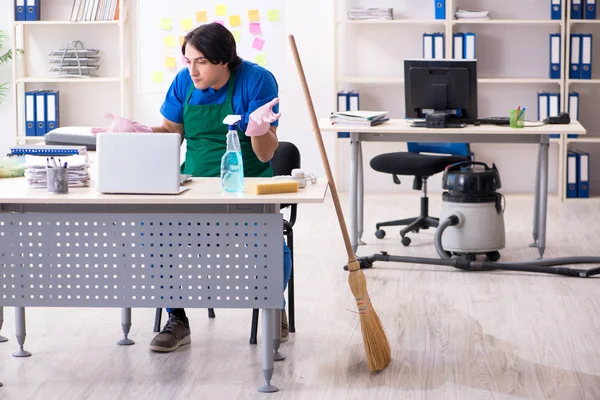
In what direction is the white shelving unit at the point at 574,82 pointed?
toward the camera

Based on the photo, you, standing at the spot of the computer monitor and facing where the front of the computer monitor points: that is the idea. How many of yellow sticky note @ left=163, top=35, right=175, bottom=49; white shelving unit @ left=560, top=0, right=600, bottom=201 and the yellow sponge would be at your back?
1

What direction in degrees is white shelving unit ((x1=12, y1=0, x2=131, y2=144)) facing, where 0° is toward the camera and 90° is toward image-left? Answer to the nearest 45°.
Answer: approximately 0°

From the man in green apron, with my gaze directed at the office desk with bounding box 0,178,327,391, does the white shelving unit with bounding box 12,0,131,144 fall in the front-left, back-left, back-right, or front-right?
back-right

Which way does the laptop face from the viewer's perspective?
away from the camera

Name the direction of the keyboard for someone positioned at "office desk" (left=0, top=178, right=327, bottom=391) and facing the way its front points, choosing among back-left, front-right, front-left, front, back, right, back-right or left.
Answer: front-right

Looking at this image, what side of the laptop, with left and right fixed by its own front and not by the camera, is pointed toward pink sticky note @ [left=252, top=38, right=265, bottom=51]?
front

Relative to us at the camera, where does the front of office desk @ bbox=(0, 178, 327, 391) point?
facing away from the viewer

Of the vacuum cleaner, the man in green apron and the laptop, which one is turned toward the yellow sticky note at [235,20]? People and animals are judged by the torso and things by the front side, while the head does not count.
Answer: the laptop
